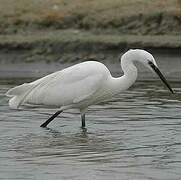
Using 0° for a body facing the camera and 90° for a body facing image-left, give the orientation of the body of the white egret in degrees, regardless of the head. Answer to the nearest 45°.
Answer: approximately 270°
